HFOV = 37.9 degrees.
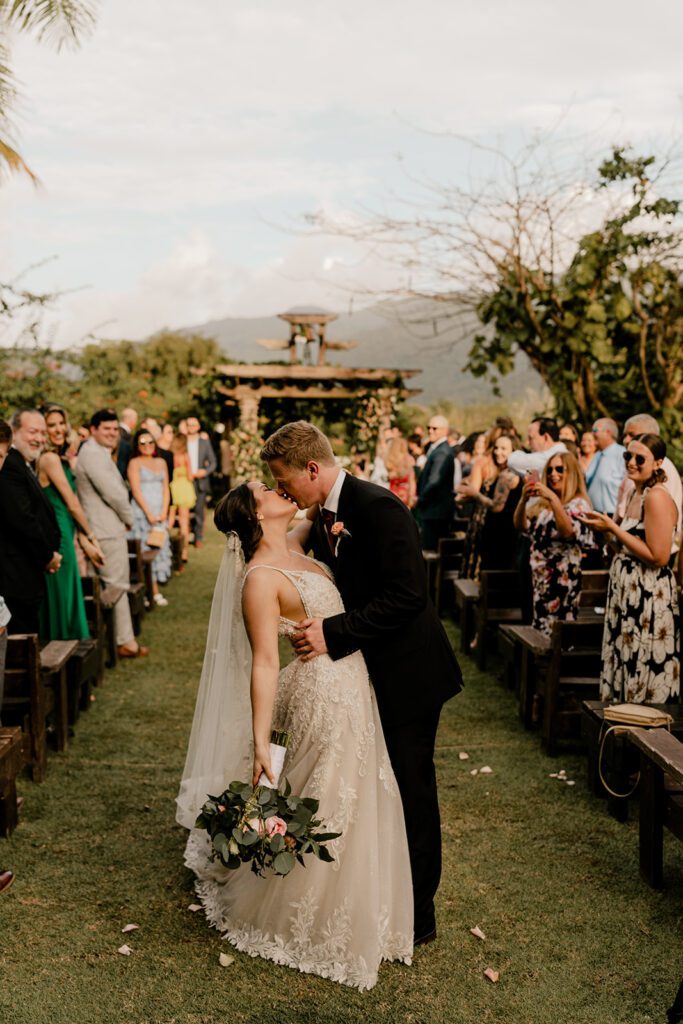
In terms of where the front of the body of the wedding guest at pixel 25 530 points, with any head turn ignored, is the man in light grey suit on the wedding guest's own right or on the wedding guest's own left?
on the wedding guest's own left

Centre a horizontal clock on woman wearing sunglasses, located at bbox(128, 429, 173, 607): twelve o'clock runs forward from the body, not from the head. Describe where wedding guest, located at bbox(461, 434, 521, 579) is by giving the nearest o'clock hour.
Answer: The wedding guest is roughly at 9 o'clock from the woman wearing sunglasses.

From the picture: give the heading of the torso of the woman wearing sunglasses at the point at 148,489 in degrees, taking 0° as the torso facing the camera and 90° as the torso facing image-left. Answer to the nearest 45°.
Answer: approximately 315°

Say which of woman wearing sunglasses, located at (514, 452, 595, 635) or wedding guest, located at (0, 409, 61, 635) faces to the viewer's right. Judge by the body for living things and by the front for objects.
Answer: the wedding guest

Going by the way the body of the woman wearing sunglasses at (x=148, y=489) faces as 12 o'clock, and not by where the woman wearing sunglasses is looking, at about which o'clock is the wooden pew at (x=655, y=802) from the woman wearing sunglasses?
The wooden pew is roughly at 1 o'clock from the woman wearing sunglasses.

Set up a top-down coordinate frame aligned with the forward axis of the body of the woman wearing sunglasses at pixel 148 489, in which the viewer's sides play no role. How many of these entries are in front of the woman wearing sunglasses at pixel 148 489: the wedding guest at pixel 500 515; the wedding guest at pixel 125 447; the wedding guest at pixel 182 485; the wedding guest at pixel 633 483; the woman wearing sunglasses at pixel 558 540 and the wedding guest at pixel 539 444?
4

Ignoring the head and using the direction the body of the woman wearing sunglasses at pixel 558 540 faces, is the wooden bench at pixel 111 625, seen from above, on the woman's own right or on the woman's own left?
on the woman's own right

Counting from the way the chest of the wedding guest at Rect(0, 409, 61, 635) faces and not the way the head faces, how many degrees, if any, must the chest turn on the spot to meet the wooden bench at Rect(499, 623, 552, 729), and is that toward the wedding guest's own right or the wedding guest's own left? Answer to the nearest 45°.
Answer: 0° — they already face it

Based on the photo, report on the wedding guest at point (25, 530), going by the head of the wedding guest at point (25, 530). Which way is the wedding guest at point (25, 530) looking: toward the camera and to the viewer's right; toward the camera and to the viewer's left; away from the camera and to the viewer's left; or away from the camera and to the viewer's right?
toward the camera and to the viewer's right

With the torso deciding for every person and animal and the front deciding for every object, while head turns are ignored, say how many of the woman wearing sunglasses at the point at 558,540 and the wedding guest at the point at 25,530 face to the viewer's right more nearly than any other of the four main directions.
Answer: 1

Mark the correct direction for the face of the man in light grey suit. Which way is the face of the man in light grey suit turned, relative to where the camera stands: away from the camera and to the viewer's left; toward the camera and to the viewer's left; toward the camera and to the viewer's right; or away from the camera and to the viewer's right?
toward the camera and to the viewer's right

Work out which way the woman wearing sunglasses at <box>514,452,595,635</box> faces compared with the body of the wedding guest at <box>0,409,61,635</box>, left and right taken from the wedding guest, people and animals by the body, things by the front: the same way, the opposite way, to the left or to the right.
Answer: to the right

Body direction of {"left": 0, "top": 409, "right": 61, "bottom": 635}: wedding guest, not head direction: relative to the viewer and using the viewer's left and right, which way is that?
facing to the right of the viewer
